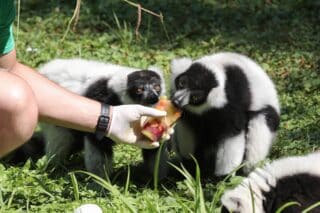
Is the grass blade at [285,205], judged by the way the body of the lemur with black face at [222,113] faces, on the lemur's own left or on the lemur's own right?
on the lemur's own left

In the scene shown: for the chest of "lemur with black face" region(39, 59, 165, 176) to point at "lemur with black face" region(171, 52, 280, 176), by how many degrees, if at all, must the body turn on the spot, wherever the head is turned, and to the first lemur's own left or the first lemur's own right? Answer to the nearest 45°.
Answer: approximately 45° to the first lemur's own left

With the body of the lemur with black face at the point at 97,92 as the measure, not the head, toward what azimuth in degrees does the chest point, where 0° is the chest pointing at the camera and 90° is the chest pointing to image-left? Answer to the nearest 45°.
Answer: approximately 315°

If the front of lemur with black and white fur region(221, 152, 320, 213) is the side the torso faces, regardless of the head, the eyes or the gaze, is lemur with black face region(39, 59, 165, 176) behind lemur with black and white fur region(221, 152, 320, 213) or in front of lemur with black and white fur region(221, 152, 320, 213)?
in front

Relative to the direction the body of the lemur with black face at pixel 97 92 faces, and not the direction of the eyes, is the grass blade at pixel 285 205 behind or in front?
in front

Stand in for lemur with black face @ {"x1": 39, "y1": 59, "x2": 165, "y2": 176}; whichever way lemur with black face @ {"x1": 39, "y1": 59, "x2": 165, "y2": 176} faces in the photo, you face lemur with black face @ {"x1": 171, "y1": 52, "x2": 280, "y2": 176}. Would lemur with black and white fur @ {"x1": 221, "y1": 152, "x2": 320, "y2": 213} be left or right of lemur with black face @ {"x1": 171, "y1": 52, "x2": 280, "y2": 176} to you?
right

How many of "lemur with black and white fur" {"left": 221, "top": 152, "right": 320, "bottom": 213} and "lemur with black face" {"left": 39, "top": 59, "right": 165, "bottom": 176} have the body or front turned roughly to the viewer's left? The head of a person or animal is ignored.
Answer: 1

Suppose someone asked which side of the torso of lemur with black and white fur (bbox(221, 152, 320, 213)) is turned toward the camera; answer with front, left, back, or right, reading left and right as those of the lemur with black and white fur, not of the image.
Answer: left
